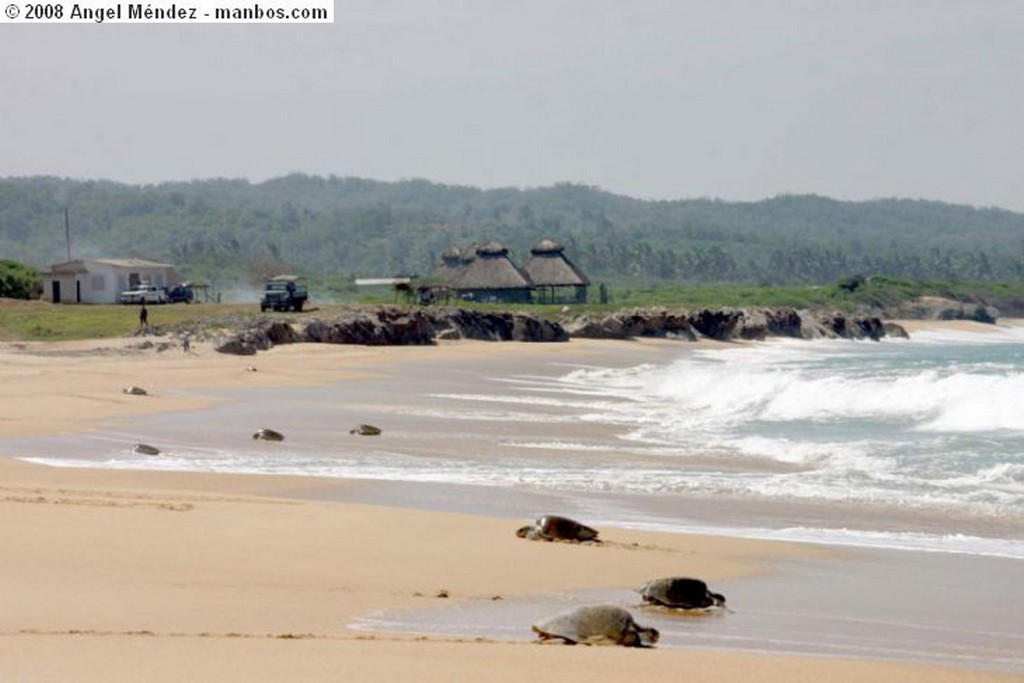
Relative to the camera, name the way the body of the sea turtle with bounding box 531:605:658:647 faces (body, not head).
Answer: to the viewer's right

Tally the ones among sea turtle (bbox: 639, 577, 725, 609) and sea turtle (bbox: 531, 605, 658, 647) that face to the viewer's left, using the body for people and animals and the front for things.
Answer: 0

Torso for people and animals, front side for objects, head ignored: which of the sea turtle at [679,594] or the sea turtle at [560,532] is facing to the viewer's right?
the sea turtle at [679,594]

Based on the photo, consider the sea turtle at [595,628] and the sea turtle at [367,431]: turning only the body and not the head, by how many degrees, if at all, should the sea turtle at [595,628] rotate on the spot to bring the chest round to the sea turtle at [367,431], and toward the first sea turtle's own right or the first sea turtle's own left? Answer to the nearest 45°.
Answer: approximately 90° to the first sea turtle's own left

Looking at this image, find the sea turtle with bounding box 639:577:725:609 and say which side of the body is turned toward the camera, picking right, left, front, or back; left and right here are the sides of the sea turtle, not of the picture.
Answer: right

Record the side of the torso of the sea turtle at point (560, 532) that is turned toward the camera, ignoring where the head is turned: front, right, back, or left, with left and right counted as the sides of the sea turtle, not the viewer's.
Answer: left

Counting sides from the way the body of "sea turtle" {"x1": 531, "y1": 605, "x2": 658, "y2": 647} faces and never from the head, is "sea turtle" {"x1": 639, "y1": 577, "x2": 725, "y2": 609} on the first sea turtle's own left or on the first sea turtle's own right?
on the first sea turtle's own left

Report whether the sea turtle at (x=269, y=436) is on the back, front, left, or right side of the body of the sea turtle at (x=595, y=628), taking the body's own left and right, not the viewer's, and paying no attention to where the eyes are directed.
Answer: left

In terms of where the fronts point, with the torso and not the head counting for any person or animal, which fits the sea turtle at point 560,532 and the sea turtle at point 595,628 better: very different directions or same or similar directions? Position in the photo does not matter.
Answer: very different directions

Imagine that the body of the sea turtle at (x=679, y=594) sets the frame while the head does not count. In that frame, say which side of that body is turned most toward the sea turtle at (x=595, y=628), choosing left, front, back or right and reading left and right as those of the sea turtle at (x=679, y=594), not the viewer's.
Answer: right

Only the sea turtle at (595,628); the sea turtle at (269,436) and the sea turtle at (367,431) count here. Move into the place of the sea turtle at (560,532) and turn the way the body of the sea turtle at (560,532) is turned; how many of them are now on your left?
1

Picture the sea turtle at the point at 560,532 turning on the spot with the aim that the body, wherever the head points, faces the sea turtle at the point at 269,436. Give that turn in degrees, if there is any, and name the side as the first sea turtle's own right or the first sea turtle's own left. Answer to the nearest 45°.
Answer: approximately 45° to the first sea turtle's own right
